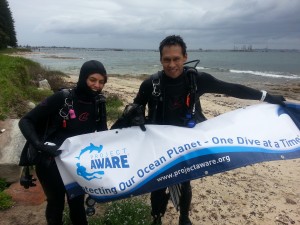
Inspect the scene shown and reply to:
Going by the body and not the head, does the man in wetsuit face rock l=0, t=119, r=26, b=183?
no

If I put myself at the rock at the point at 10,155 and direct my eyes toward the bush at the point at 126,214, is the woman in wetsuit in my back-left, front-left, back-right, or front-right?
front-right

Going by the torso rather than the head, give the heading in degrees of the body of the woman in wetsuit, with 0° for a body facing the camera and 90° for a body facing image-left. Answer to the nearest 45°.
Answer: approximately 315°

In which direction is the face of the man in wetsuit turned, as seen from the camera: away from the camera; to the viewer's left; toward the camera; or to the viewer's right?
toward the camera

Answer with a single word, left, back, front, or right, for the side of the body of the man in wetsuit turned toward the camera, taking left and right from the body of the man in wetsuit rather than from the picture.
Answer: front

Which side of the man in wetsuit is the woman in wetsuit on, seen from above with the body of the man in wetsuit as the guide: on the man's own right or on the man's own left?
on the man's own right

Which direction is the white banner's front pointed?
toward the camera
